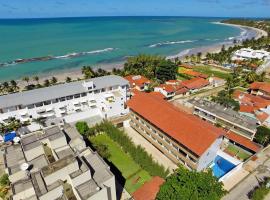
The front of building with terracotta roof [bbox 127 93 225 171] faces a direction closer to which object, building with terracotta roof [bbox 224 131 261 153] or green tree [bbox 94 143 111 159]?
the green tree

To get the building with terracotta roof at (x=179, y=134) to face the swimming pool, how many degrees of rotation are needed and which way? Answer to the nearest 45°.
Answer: approximately 135° to its left

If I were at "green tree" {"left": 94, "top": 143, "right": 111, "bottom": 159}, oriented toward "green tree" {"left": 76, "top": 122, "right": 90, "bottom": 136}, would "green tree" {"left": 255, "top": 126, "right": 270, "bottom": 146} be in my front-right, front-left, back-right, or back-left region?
back-right

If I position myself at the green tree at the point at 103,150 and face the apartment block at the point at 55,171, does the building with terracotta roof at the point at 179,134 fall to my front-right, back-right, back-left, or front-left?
back-left

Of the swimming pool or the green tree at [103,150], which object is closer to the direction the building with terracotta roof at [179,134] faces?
the green tree

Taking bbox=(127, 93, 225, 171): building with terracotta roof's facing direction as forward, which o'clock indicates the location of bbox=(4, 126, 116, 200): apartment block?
The apartment block is roughly at 12 o'clock from the building with terracotta roof.

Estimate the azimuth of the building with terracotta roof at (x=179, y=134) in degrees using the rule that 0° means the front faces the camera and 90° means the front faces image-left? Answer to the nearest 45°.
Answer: approximately 45°

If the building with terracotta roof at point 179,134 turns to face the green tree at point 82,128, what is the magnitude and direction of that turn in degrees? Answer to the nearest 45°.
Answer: approximately 45° to its right

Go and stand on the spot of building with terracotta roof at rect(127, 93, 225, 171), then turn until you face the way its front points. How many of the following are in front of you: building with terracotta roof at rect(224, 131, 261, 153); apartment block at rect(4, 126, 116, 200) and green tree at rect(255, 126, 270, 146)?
1

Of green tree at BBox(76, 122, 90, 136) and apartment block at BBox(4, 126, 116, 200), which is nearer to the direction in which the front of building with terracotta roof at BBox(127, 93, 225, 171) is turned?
the apartment block

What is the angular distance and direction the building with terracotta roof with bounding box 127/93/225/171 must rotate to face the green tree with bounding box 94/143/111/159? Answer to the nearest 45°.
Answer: approximately 45° to its right

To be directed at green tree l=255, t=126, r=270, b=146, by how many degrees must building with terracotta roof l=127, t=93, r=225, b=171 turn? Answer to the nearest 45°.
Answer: approximately 180°
